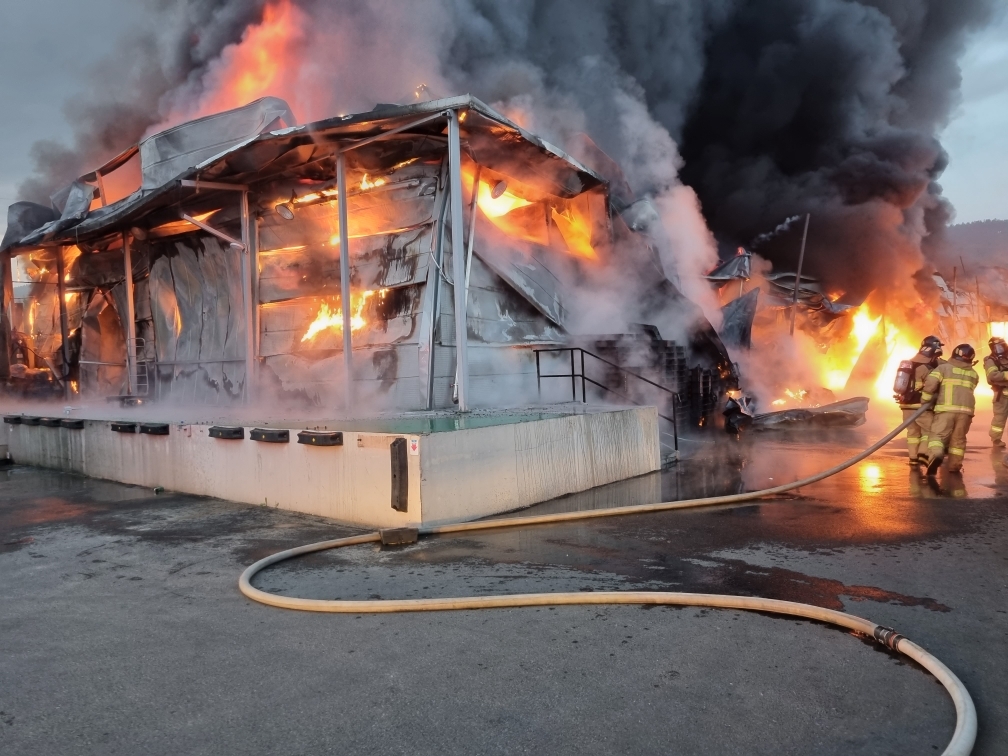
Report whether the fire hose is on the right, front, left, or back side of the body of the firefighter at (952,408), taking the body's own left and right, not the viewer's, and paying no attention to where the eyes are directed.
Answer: back

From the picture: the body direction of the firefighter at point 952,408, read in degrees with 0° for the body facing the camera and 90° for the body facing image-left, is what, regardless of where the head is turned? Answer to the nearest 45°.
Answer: approximately 180°

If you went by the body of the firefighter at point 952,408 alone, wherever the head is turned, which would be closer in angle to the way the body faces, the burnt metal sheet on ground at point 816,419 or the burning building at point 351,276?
the burnt metal sheet on ground

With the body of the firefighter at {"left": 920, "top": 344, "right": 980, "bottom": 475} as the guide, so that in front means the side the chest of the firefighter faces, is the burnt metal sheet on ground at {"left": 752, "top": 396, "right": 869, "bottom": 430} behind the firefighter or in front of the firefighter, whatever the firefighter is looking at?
in front

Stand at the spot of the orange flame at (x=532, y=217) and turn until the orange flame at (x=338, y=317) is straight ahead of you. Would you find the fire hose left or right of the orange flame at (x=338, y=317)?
left

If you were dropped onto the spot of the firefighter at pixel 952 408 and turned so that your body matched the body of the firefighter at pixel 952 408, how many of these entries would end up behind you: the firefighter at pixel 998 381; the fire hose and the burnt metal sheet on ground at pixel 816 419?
1
